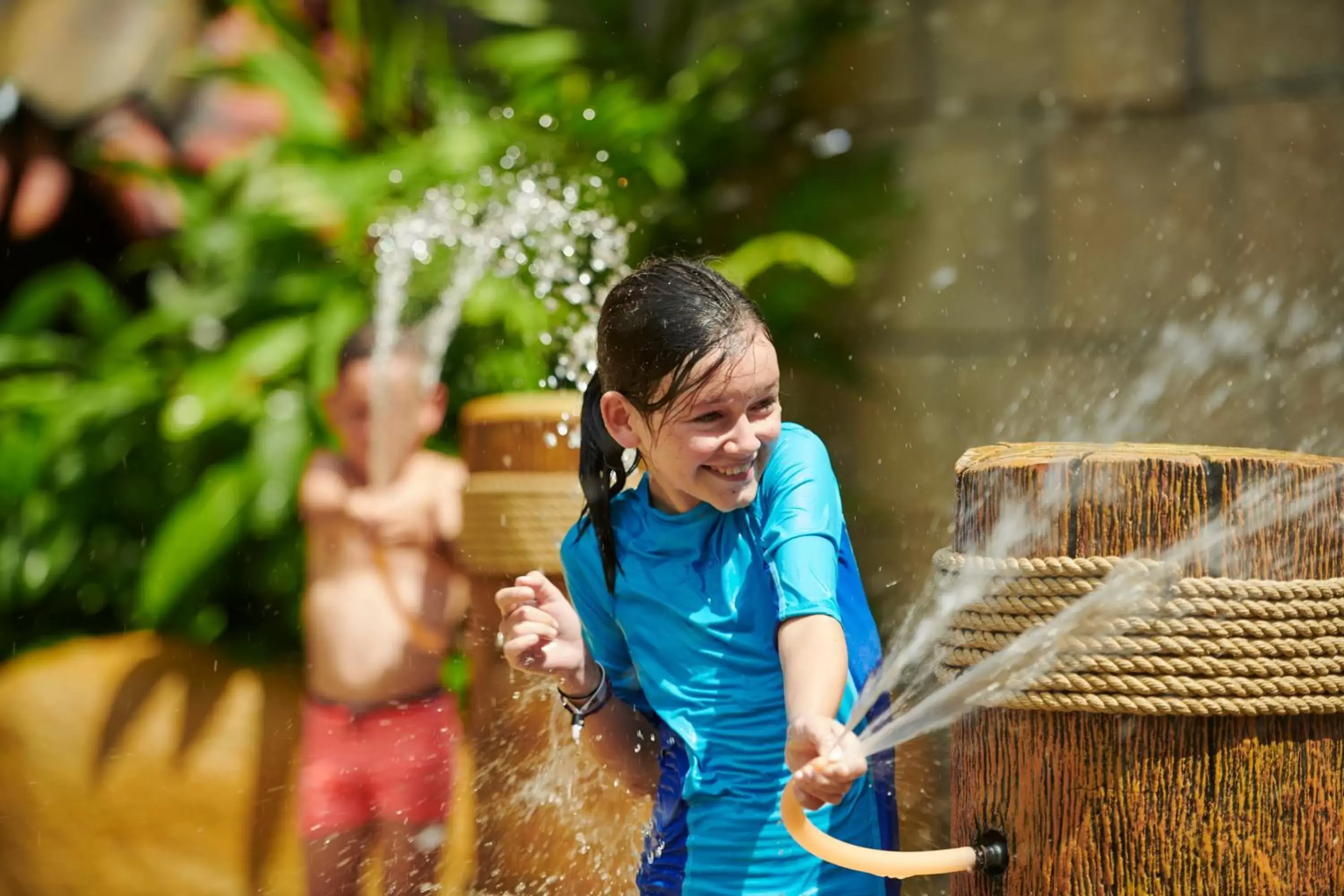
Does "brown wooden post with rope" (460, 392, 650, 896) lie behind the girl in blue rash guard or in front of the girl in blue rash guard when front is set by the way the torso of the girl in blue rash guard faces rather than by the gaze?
behind

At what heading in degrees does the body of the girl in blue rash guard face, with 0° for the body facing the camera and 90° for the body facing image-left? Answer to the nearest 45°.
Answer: approximately 0°

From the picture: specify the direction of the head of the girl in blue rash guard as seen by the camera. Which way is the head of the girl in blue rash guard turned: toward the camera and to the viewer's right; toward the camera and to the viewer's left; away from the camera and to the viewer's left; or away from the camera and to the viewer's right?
toward the camera and to the viewer's right
